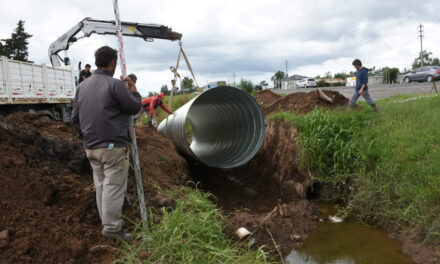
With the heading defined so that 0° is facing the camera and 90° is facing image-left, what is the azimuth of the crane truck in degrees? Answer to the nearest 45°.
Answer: approximately 225°

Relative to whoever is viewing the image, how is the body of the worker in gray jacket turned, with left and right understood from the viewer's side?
facing away from the viewer and to the right of the viewer

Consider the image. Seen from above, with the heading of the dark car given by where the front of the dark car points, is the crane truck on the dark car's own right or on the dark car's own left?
on the dark car's own left

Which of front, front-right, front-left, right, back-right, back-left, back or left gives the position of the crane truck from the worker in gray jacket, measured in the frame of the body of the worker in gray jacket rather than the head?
front-left

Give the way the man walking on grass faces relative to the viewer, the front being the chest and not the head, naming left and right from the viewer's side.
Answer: facing to the left of the viewer

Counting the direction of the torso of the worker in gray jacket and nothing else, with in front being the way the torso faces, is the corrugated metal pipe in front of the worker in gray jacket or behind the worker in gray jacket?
in front

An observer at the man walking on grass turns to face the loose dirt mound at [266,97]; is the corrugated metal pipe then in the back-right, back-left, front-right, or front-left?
front-left

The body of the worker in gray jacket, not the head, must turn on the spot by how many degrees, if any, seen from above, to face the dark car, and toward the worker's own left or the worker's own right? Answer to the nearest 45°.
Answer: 0° — they already face it

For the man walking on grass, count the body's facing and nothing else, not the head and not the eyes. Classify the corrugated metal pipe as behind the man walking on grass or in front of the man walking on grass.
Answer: in front

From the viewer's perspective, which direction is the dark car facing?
to the viewer's left

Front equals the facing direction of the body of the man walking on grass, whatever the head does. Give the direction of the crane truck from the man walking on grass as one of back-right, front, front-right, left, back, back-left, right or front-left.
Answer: front
